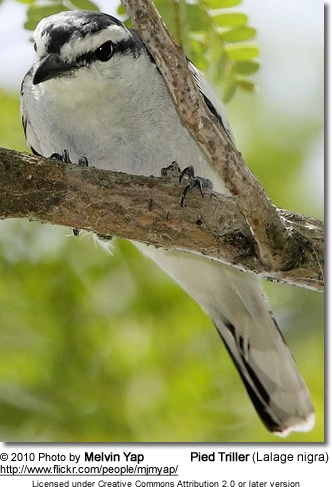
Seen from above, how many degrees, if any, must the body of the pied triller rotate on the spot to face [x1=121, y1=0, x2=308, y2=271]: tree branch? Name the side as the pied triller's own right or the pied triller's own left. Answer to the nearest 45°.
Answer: approximately 45° to the pied triller's own left

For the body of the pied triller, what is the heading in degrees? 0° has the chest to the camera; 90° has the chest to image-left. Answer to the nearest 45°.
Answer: approximately 45°
